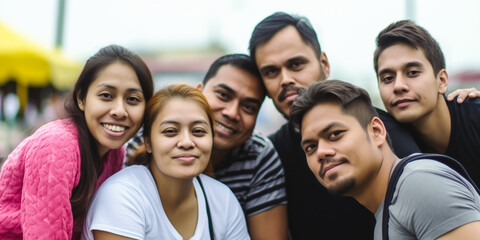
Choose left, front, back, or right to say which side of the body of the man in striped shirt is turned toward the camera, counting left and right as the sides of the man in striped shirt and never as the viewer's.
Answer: front

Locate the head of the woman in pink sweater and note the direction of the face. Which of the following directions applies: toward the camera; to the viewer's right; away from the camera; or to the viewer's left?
toward the camera

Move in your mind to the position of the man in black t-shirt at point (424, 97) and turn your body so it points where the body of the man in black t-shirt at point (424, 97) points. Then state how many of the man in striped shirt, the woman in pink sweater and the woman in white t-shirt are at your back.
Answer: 0

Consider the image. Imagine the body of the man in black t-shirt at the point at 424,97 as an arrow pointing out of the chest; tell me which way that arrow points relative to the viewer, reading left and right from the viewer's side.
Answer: facing the viewer and to the left of the viewer

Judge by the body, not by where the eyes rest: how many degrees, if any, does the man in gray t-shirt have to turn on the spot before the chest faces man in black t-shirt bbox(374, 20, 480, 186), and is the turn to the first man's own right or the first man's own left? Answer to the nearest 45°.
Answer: approximately 135° to the first man's own right

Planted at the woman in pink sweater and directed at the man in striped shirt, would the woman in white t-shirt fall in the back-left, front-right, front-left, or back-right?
front-right

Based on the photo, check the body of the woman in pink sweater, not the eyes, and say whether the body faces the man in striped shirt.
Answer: no

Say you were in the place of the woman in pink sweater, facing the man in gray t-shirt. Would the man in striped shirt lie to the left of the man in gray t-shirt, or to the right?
left

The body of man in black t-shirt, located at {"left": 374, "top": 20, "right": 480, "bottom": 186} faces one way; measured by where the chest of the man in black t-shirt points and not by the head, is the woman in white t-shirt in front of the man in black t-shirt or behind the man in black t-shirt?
in front

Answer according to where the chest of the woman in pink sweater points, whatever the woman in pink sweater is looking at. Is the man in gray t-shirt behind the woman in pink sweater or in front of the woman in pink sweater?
in front

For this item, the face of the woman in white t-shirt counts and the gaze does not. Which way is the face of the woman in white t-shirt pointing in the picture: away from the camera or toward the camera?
toward the camera

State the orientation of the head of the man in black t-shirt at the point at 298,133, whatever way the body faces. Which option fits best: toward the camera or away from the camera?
toward the camera

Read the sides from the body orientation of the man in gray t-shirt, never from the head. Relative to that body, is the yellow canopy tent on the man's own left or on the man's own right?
on the man's own right

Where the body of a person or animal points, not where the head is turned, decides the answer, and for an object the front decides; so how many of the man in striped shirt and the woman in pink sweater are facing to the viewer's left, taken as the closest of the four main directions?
0
